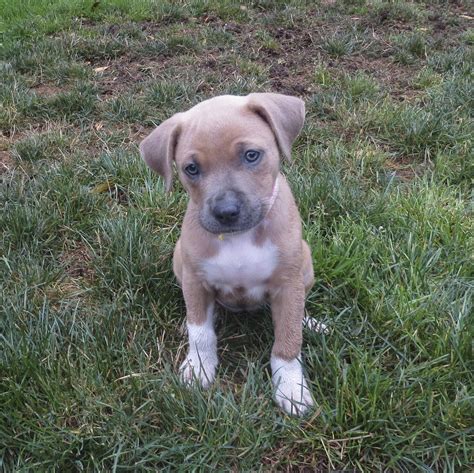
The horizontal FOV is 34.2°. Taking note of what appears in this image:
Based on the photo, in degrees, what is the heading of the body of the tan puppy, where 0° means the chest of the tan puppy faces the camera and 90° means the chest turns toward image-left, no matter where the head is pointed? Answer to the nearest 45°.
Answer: approximately 0°
